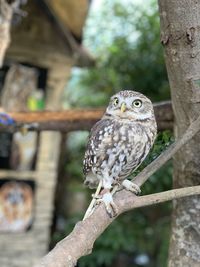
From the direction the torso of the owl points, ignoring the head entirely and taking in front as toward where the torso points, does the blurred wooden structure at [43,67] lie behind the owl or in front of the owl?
behind

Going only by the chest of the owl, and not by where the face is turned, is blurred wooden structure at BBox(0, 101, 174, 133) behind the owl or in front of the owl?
behind

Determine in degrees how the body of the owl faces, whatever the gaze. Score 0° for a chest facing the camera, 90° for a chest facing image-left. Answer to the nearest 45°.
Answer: approximately 315°
